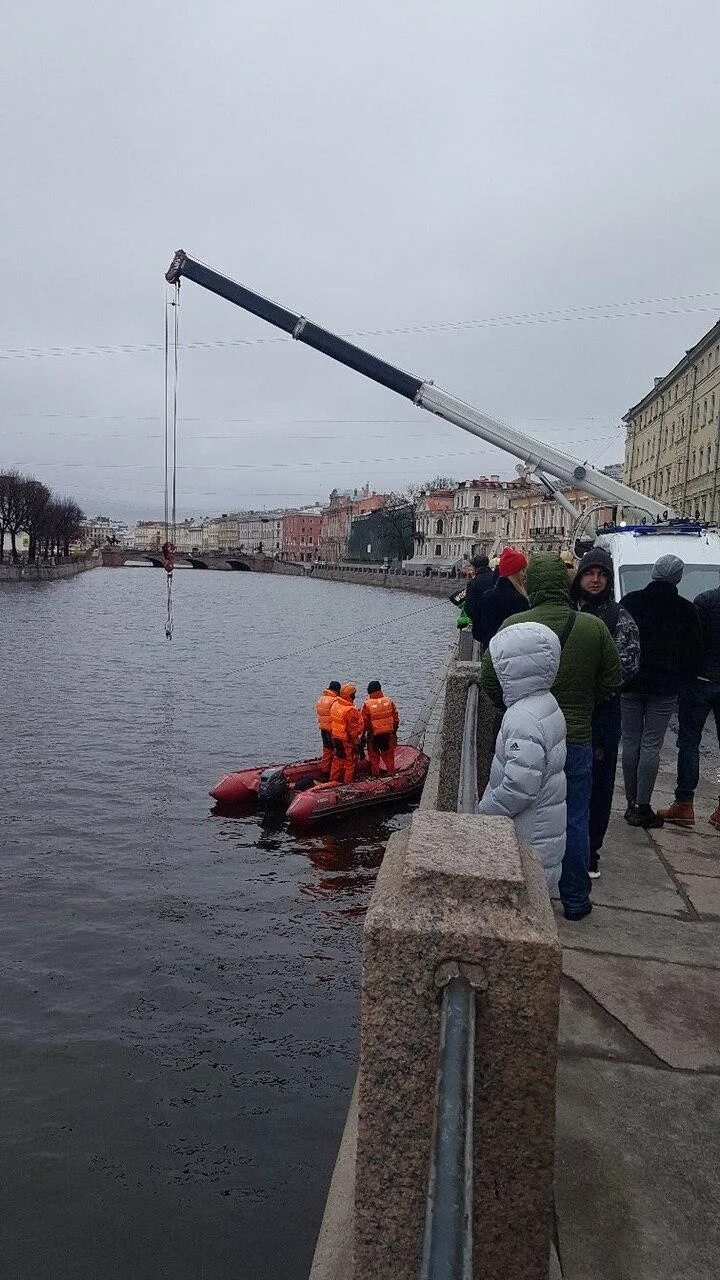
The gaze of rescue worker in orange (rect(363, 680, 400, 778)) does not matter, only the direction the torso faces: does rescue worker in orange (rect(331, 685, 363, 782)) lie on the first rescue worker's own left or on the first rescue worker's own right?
on the first rescue worker's own left

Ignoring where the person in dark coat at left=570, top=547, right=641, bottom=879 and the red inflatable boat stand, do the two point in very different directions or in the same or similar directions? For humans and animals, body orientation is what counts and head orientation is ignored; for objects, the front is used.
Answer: very different directions

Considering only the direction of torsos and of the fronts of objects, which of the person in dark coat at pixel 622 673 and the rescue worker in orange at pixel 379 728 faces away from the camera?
the rescue worker in orange

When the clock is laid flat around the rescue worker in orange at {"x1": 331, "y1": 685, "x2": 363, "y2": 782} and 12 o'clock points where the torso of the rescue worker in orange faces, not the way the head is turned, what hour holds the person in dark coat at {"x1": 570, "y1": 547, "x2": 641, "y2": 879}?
The person in dark coat is roughly at 4 o'clock from the rescue worker in orange.

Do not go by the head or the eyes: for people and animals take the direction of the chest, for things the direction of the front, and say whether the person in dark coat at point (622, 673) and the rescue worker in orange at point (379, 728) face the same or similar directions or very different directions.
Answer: very different directions

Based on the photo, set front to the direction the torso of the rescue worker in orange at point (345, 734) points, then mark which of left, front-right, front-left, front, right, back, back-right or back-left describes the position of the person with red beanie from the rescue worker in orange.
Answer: back-right

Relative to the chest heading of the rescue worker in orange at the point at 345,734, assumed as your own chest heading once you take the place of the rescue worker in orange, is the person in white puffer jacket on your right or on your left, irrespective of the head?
on your right

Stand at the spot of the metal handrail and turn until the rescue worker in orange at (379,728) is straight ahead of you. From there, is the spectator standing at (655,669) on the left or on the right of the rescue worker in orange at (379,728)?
right

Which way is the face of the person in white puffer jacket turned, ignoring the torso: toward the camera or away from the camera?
away from the camera

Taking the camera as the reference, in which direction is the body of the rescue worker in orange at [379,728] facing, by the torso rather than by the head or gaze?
away from the camera

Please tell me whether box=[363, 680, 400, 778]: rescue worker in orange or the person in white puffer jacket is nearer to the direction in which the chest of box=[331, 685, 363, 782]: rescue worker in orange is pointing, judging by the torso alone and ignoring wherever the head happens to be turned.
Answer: the rescue worker in orange
